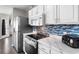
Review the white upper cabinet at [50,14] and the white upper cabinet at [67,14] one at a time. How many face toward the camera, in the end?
2

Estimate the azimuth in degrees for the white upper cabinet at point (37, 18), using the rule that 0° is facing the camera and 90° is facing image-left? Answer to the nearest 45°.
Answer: approximately 45°
